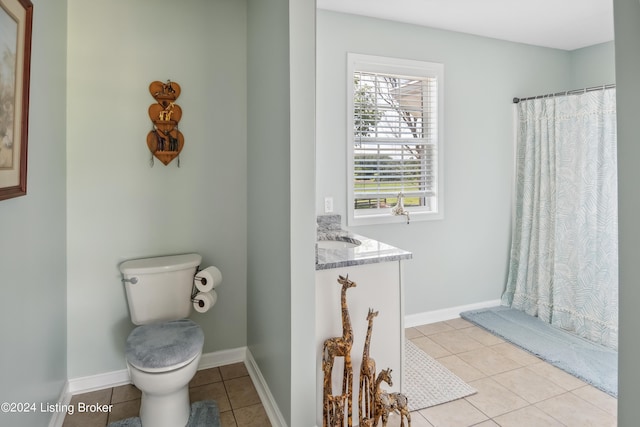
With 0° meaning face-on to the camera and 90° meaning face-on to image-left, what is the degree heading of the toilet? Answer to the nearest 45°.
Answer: approximately 0°

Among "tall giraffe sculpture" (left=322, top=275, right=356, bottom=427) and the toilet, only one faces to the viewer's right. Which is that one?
the tall giraffe sculpture

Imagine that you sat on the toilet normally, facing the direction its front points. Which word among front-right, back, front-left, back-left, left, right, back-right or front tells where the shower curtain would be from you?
left

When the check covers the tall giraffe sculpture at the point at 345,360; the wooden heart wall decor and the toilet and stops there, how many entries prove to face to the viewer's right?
1

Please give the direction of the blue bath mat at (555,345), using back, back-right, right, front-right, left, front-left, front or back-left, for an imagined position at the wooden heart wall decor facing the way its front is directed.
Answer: left

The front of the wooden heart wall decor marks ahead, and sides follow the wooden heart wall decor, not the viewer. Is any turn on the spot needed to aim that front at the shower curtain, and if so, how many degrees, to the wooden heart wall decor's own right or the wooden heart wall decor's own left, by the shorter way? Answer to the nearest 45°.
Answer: approximately 90° to the wooden heart wall decor's own left

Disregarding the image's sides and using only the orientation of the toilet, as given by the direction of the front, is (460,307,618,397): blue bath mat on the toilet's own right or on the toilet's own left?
on the toilet's own left

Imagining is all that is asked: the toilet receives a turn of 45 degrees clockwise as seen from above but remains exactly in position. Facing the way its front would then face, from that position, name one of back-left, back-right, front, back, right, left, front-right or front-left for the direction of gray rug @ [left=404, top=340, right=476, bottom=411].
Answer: back-left

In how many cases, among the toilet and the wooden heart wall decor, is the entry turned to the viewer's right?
0

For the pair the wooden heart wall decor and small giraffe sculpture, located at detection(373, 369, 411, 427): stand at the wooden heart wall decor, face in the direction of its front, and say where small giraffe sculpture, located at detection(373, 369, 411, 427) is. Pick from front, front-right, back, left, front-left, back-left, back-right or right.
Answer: front-left
